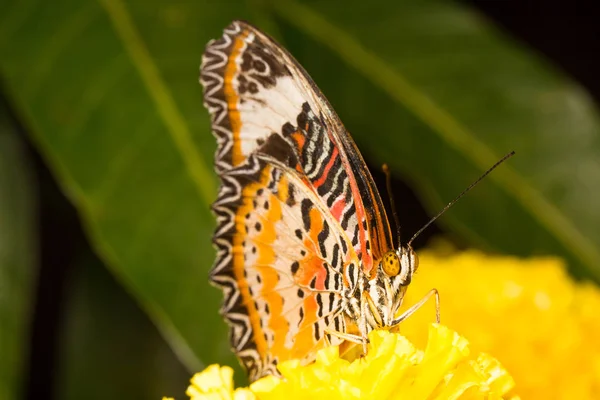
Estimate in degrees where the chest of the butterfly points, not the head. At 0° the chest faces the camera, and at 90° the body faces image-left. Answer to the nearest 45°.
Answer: approximately 270°
